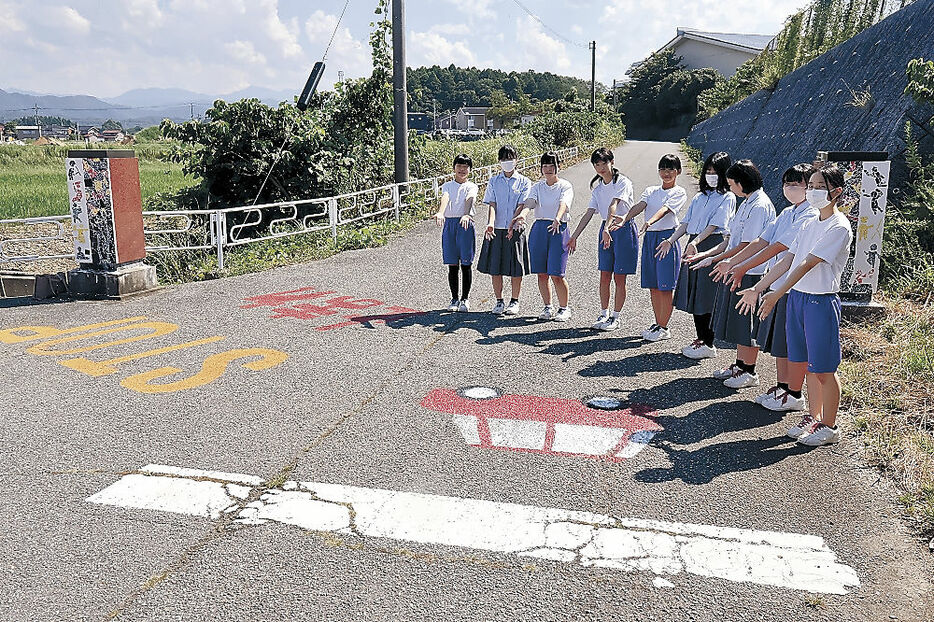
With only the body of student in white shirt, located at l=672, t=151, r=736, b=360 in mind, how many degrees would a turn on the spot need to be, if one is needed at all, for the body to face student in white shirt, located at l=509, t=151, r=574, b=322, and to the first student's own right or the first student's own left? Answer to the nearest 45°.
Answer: approximately 90° to the first student's own right

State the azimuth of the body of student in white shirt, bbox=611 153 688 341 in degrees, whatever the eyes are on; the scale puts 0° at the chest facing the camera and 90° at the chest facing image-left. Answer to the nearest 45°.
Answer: approximately 45°

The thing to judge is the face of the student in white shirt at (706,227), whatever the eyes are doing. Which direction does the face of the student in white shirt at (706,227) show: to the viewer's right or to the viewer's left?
to the viewer's left

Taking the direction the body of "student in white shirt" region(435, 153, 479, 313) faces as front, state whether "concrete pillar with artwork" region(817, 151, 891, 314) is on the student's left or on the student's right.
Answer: on the student's left

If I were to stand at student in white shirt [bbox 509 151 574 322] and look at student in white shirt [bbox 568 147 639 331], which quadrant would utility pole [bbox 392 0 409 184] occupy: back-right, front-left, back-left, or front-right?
back-left

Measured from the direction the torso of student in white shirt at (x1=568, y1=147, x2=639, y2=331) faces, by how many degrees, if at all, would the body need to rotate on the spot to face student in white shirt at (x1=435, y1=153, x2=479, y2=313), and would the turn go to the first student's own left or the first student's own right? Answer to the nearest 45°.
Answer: approximately 45° to the first student's own right

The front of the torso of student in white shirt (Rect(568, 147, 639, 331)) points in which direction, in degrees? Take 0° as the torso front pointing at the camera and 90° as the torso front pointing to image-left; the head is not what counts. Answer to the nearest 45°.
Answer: approximately 45°

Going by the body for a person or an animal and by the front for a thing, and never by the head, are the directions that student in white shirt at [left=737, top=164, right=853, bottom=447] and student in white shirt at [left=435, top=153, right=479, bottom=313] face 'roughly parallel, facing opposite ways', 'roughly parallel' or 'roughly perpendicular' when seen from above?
roughly perpendicular

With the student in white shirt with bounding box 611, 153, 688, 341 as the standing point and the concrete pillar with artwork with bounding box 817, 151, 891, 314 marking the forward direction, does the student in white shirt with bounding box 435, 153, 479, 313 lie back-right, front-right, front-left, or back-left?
back-left

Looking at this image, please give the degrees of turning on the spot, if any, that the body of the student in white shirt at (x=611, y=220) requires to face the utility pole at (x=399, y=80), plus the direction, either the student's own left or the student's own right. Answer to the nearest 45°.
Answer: approximately 90° to the student's own right
